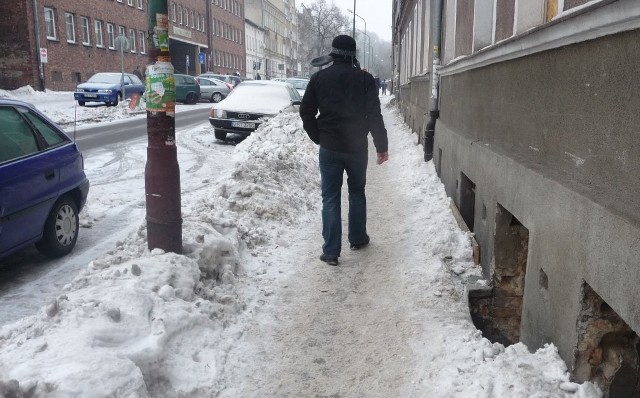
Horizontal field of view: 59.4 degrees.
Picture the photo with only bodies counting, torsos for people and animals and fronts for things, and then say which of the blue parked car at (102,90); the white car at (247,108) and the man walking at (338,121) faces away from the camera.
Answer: the man walking

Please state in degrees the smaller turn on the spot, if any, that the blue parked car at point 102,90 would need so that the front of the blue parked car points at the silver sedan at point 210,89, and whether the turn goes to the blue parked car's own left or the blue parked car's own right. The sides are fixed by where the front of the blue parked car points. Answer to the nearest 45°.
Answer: approximately 180°

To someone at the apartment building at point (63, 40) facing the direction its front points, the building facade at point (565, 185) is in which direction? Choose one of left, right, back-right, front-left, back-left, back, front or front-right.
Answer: front-right

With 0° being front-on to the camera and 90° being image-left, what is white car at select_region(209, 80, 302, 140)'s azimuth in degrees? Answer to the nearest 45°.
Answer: approximately 45°

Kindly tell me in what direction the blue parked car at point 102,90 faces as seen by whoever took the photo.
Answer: facing the viewer and to the left of the viewer

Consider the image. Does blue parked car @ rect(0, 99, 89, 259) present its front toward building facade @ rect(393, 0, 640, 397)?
no

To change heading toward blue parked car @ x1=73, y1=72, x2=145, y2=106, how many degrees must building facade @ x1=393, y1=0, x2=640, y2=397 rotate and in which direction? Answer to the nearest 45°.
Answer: approximately 90° to its right

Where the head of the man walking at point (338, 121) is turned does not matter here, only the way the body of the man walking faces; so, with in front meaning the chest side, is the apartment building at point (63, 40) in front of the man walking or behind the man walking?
in front

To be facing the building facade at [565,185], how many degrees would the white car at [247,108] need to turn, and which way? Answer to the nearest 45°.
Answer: approximately 45° to its left

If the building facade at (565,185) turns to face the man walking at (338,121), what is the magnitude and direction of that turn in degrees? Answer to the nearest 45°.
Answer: approximately 90° to its right

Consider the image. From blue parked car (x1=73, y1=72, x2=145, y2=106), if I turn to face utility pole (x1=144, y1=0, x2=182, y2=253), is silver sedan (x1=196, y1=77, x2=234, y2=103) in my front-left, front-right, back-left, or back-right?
back-left

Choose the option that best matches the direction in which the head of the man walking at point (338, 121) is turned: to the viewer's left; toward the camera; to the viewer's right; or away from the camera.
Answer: away from the camera

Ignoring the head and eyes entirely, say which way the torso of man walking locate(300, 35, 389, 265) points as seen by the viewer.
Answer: away from the camera

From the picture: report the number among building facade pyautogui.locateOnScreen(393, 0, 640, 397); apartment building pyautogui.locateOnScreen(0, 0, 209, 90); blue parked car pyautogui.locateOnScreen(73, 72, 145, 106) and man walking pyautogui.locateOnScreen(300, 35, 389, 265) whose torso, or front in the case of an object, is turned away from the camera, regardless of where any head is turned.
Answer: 1

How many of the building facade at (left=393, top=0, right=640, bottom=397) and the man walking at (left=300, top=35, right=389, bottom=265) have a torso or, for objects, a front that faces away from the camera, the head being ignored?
1

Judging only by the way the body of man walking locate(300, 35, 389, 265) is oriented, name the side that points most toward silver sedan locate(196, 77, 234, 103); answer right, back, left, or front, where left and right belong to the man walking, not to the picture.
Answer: front

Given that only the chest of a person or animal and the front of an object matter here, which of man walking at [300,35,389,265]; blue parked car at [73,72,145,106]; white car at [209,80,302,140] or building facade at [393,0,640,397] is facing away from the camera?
the man walking

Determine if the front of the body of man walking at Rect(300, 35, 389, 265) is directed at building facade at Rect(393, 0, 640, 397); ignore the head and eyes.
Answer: no
